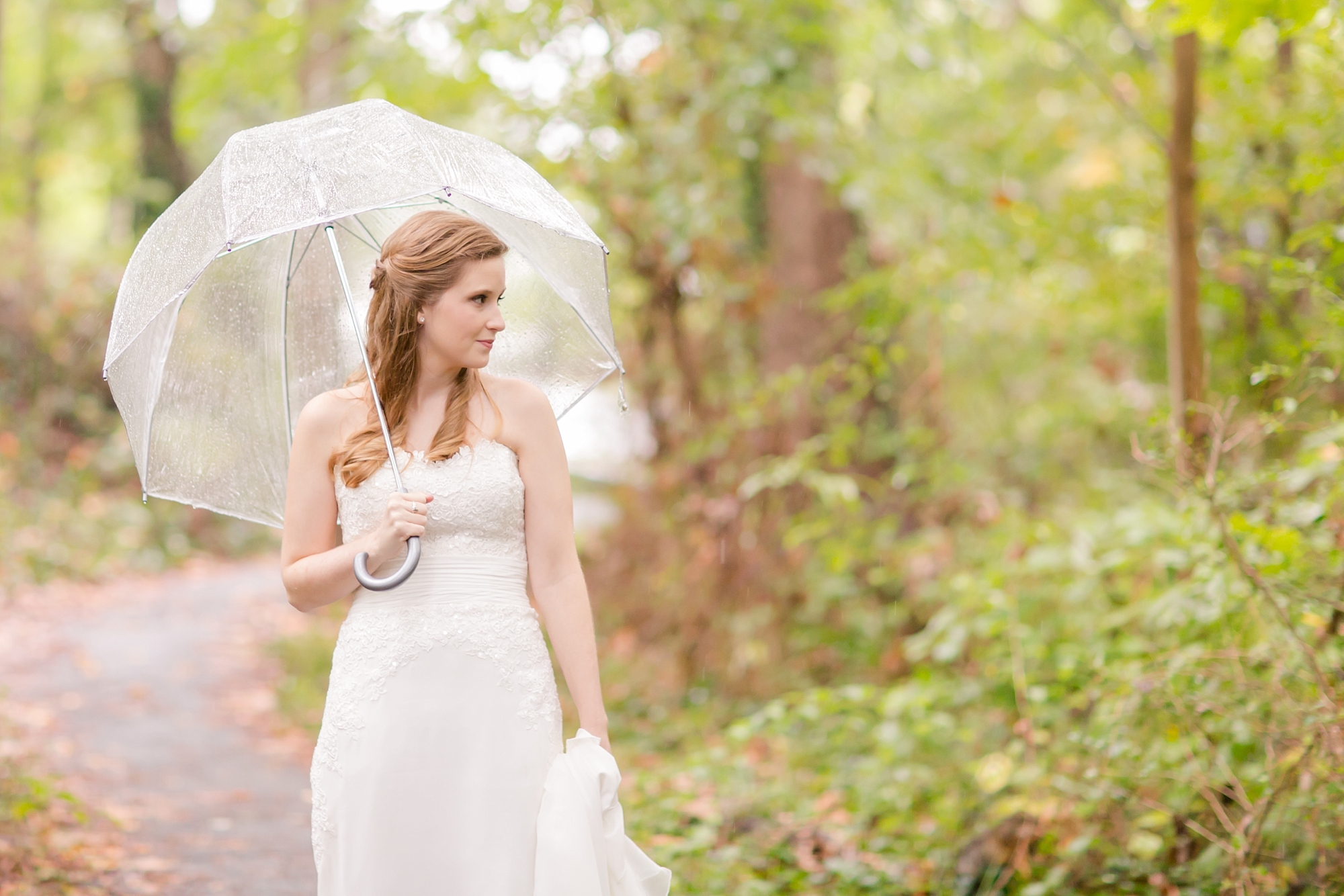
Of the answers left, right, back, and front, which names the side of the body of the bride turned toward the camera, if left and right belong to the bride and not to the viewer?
front

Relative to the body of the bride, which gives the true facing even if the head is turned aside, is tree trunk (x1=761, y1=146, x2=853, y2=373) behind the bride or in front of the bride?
behind

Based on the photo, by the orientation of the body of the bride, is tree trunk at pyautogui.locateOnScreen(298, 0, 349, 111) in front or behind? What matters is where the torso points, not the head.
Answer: behind

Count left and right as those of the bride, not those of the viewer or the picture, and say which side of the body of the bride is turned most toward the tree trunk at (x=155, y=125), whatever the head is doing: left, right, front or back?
back

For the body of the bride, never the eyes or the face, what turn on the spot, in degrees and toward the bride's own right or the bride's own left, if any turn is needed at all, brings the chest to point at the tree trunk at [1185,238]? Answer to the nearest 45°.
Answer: approximately 135° to the bride's own left

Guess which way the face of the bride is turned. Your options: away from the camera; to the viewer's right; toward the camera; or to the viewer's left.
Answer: to the viewer's right
